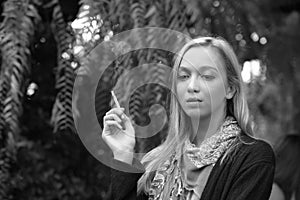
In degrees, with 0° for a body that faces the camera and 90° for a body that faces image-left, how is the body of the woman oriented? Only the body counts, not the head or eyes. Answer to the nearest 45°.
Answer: approximately 45°
